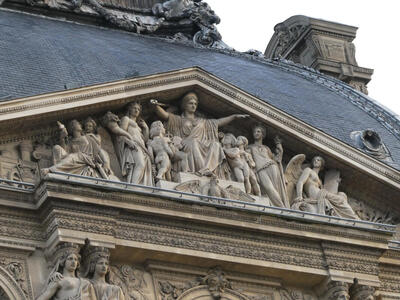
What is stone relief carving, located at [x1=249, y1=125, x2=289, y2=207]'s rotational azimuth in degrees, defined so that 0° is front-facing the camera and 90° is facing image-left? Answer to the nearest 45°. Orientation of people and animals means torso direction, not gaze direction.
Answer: approximately 0°

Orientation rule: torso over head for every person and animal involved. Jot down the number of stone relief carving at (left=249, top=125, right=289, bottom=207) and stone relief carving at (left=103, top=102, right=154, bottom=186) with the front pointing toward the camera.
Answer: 2

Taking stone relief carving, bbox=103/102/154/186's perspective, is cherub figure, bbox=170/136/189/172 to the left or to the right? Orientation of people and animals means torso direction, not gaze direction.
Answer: on its left

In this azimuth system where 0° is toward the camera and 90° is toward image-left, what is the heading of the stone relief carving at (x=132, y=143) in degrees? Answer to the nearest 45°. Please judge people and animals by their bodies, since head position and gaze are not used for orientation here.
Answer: approximately 0°

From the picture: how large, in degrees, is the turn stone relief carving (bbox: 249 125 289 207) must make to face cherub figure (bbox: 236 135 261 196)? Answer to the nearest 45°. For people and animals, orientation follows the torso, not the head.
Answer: approximately 45° to its right

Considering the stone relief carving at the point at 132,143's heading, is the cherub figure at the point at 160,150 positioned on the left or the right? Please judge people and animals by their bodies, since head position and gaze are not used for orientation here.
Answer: on its left

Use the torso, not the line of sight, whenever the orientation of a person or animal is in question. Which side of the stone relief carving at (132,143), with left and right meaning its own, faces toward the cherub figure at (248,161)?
left

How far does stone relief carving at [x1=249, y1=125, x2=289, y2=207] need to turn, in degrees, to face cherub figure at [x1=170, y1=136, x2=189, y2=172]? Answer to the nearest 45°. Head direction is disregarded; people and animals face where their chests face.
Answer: approximately 45° to its right
